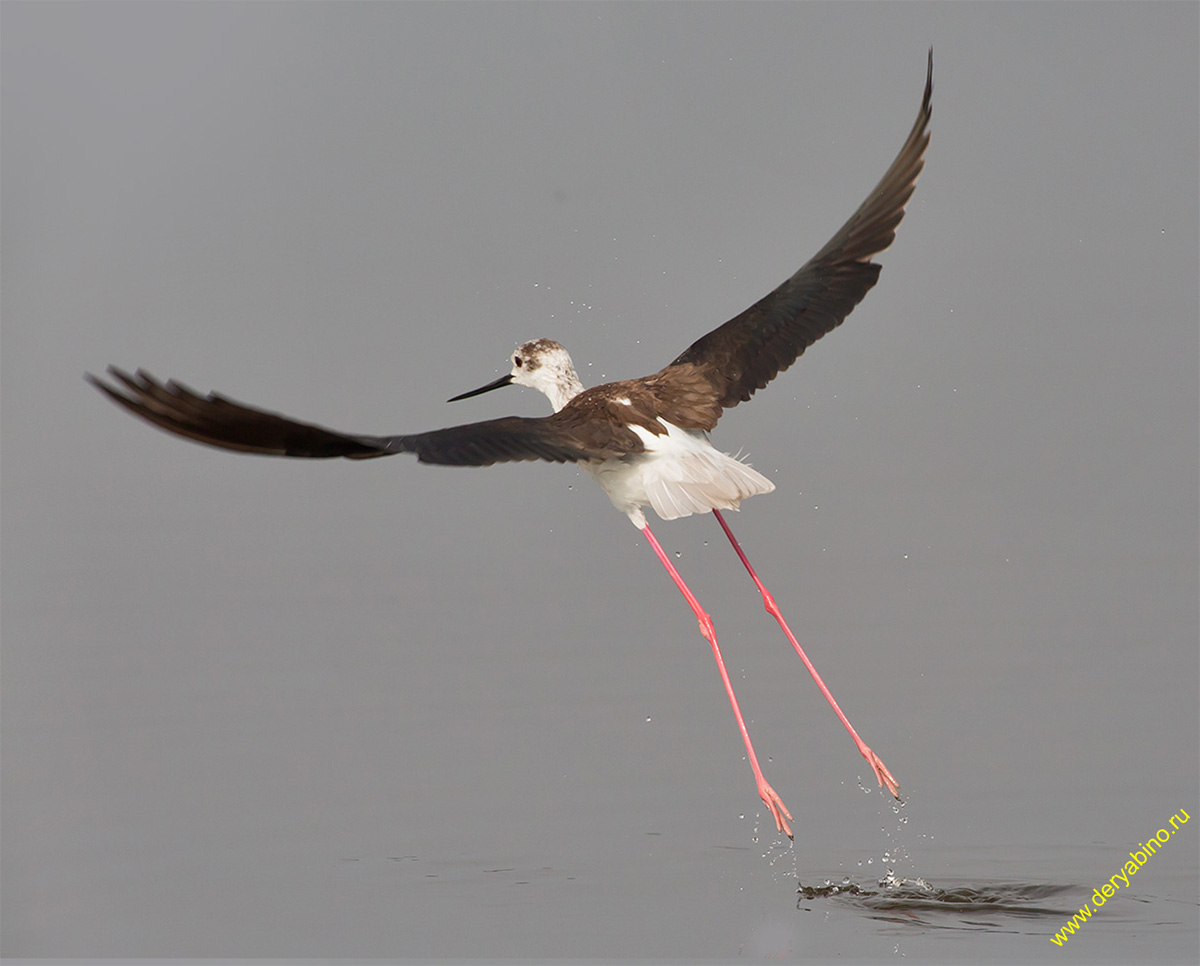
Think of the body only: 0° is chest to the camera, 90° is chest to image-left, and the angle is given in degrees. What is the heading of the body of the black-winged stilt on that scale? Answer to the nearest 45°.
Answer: approximately 135°
